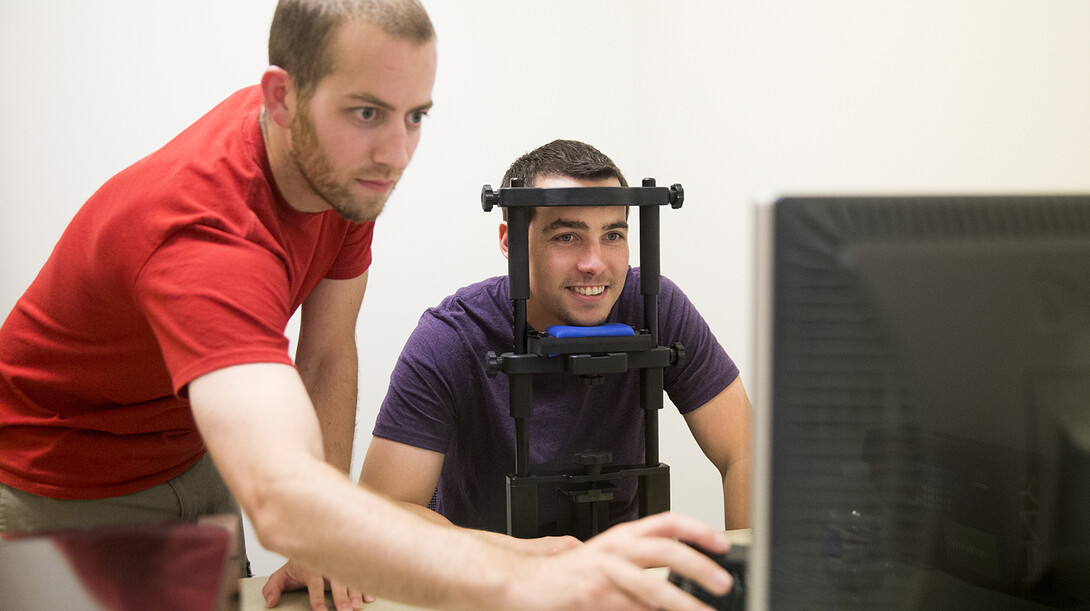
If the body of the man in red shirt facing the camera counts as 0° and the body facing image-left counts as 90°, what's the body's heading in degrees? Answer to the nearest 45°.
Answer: approximately 315°

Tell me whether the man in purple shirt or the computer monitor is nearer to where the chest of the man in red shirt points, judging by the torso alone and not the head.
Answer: the computer monitor

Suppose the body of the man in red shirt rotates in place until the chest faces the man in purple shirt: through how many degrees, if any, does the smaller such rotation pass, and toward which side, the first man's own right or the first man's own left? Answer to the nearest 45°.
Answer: approximately 90° to the first man's own left
